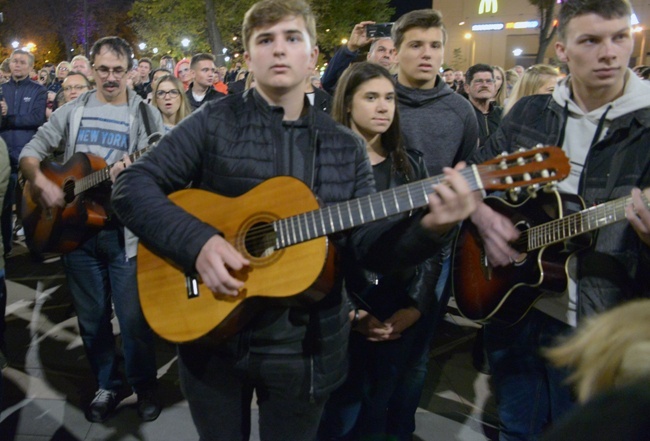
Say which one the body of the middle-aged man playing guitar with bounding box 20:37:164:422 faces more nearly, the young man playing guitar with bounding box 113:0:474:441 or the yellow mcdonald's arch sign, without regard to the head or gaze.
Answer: the young man playing guitar

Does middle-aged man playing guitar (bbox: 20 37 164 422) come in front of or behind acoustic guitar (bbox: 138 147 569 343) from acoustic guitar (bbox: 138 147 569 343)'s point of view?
behind

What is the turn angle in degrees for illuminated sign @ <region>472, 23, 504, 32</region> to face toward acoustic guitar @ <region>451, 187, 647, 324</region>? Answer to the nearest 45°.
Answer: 0° — it already faces it

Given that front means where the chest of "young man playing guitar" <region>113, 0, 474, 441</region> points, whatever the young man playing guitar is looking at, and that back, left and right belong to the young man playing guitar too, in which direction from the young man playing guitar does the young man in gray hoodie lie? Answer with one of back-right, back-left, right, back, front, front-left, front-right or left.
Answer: back-left

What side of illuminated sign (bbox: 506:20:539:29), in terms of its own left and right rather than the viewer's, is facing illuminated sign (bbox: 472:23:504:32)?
right

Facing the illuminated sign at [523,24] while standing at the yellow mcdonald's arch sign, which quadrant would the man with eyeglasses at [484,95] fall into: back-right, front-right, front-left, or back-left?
back-right

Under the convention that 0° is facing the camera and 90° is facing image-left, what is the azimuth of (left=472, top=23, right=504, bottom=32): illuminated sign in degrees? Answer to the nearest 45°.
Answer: approximately 0°
